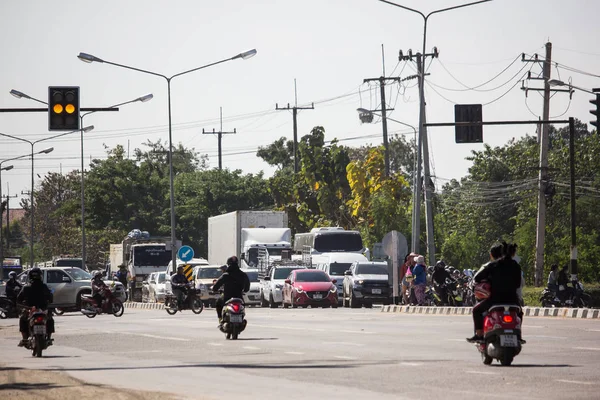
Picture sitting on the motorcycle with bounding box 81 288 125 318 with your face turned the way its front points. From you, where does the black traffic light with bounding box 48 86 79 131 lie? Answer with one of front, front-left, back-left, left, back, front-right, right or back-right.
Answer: right

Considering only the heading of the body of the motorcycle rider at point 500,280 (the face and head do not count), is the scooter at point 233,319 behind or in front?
in front

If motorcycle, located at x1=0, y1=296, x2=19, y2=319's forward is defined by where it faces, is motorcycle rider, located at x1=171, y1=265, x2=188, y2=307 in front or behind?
in front

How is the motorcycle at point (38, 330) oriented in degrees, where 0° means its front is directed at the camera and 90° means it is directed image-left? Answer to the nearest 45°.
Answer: approximately 180°

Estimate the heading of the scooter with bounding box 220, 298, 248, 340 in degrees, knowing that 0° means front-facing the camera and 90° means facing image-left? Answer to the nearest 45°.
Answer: approximately 180°

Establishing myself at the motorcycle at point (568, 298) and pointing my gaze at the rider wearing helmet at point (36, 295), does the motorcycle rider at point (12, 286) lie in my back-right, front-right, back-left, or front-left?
front-right

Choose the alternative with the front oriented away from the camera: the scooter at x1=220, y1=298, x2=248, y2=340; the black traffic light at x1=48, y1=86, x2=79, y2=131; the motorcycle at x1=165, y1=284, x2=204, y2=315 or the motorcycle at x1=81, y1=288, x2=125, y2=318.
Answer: the scooter

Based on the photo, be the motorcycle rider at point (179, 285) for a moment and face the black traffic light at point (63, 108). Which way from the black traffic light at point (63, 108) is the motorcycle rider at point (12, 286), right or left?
right

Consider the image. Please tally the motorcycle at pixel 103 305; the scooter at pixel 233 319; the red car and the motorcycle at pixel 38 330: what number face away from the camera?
2

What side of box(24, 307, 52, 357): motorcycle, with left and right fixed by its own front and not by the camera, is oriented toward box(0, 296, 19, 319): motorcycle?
front

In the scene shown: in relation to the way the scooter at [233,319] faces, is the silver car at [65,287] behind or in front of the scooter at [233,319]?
in front

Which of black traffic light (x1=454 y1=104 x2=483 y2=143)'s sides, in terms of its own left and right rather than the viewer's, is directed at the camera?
back

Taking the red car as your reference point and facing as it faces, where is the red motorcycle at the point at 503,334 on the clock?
The red motorcycle is roughly at 12 o'clock from the red car.

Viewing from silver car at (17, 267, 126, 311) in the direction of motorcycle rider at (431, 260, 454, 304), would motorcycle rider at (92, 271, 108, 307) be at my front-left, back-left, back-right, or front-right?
front-right

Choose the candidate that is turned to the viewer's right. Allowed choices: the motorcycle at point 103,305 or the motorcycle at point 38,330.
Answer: the motorcycle at point 103,305
